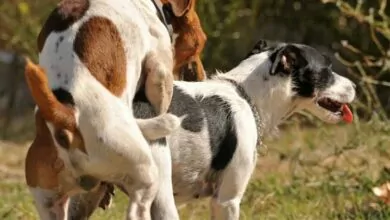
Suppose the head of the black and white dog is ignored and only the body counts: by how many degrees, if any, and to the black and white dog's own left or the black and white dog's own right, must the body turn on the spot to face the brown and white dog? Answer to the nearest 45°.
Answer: approximately 135° to the black and white dog's own right

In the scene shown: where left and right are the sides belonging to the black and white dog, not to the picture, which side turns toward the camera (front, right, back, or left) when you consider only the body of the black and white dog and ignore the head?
right

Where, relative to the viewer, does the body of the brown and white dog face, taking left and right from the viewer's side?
facing away from the viewer and to the right of the viewer

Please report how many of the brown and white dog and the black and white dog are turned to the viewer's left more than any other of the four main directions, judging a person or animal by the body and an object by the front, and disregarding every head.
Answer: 0
